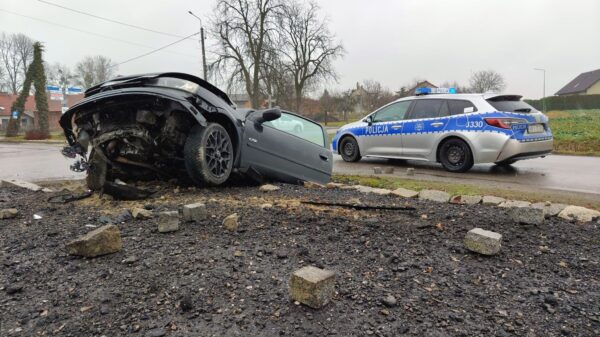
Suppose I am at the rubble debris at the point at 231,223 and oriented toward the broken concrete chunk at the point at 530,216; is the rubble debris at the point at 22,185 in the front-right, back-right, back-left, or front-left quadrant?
back-left

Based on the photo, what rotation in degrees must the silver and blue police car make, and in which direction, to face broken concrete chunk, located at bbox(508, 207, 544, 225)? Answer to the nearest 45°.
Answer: approximately 135° to its left

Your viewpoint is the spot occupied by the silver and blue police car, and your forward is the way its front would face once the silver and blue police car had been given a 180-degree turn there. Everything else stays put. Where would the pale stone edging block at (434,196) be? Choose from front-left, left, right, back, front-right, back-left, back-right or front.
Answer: front-right

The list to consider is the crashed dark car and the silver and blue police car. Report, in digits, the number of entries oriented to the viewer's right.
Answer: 0

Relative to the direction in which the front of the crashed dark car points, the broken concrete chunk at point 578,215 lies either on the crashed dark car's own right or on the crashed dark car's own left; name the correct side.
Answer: on the crashed dark car's own left

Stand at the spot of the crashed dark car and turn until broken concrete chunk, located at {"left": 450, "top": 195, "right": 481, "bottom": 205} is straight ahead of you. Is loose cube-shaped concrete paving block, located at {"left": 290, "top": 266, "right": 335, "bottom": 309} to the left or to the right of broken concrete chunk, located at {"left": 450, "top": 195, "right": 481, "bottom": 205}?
right

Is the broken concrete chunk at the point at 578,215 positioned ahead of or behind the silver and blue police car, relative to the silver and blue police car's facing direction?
behind

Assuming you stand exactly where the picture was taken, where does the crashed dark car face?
facing the viewer and to the left of the viewer

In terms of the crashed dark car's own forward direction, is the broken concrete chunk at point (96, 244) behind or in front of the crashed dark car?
in front

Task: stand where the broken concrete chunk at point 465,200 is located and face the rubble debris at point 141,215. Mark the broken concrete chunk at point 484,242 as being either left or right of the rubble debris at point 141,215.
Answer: left

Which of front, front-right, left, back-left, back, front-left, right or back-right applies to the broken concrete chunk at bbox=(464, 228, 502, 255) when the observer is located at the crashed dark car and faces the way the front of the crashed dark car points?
left

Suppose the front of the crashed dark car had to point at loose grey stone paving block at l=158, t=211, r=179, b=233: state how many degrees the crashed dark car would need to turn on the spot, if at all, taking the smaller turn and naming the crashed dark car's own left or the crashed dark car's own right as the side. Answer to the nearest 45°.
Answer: approximately 45° to the crashed dark car's own left

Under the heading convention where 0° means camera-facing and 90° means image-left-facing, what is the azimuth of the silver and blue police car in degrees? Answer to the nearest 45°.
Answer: approximately 135°
